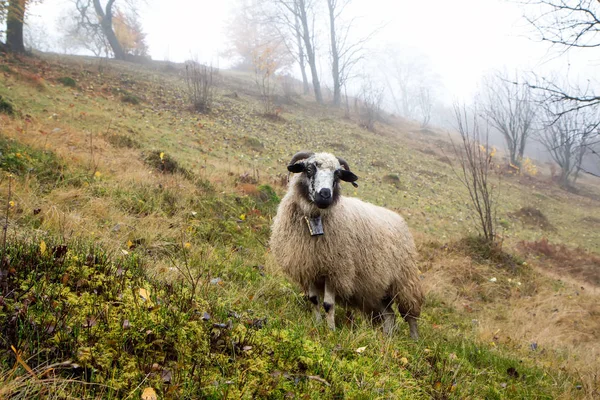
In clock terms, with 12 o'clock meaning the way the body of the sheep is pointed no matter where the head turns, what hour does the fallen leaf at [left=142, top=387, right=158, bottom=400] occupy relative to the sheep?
The fallen leaf is roughly at 11 o'clock from the sheep.

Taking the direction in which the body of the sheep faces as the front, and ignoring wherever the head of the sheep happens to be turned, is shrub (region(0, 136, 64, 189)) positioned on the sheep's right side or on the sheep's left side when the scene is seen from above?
on the sheep's right side

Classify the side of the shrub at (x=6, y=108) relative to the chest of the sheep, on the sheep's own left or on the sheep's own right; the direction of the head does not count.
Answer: on the sheep's own right

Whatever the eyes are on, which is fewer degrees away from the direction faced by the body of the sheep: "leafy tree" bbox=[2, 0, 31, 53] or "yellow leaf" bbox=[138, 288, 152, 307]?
the yellow leaf

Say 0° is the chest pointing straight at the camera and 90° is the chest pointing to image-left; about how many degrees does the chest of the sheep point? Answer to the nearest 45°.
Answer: approximately 45°

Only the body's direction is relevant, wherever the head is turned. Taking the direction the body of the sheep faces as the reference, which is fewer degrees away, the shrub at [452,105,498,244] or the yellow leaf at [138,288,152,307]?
the yellow leaf

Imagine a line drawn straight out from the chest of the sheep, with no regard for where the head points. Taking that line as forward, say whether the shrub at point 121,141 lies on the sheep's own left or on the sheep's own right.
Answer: on the sheep's own right

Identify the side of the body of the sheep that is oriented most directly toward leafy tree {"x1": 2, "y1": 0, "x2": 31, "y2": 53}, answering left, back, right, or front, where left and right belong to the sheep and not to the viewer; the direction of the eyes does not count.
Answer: right
